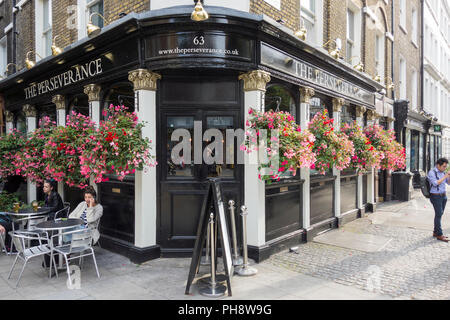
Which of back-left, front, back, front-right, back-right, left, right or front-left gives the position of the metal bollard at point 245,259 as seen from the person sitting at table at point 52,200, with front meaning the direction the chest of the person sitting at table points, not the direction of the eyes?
left

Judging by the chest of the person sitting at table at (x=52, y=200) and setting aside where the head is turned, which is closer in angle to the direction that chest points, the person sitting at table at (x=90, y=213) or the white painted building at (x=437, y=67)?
the person sitting at table

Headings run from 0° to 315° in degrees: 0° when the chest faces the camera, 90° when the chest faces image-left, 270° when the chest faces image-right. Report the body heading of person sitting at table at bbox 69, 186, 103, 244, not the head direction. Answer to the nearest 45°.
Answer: approximately 45°

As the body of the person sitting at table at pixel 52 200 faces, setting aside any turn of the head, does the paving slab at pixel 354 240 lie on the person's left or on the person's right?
on the person's left

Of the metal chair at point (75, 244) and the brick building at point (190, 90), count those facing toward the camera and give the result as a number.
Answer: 1

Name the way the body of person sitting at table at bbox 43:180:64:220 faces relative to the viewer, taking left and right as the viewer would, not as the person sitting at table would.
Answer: facing the viewer and to the left of the viewer

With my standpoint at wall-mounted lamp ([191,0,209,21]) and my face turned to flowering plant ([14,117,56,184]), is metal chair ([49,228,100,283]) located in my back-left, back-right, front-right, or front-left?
front-left

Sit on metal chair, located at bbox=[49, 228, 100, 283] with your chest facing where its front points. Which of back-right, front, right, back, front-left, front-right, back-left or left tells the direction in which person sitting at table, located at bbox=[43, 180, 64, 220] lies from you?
front-right

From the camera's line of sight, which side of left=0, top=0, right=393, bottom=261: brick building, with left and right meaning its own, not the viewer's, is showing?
front

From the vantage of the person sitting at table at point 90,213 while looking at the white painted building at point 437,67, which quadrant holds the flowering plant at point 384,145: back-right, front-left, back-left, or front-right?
front-right
